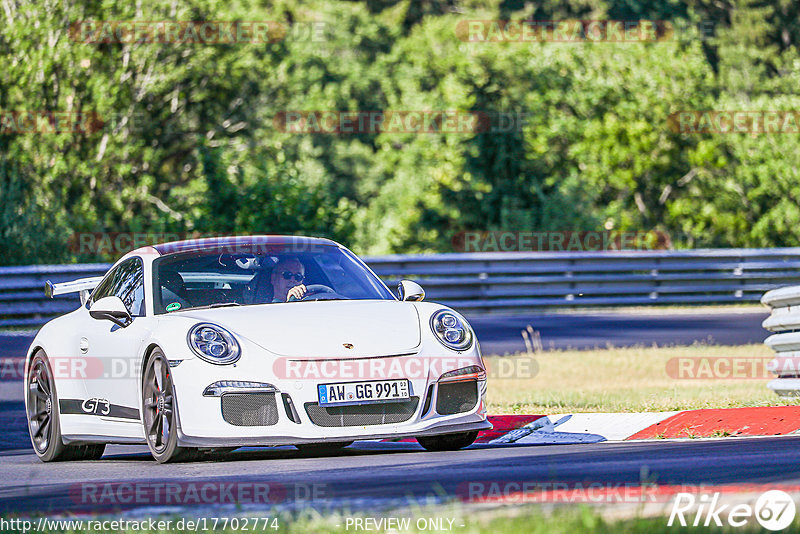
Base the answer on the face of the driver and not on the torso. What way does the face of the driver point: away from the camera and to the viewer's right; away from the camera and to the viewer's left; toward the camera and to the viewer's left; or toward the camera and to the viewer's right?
toward the camera and to the viewer's right

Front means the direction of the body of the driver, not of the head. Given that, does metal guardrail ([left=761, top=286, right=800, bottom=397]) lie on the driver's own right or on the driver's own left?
on the driver's own left

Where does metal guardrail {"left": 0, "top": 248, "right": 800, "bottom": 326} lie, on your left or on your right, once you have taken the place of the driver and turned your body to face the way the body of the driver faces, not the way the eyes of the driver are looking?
on your left

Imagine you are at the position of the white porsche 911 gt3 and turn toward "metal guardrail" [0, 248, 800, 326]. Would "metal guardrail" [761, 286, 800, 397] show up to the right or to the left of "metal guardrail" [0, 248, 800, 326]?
right
